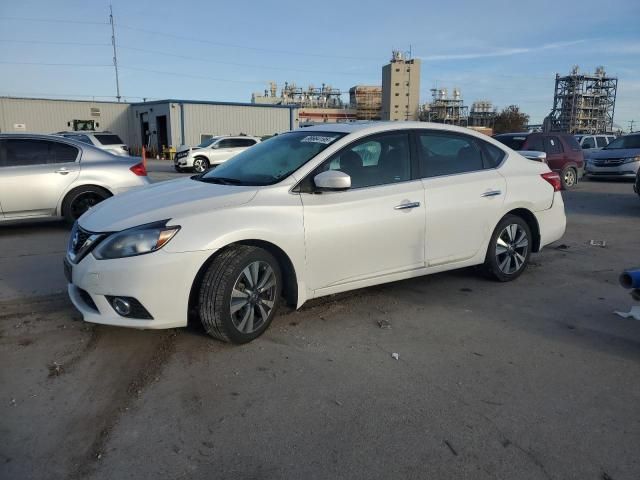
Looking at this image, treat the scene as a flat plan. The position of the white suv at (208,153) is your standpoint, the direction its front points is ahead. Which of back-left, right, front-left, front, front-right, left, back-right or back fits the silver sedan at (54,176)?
front-left

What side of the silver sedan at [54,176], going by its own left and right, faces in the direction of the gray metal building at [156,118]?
right

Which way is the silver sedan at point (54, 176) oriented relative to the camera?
to the viewer's left

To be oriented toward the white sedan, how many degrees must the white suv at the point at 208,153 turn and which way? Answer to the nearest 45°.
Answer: approximately 45° to its left

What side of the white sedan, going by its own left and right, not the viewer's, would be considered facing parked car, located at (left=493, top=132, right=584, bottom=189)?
back

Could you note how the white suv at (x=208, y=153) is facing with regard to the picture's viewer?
facing the viewer and to the left of the viewer

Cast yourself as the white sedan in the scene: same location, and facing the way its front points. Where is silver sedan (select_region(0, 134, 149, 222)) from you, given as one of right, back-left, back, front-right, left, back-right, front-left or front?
right

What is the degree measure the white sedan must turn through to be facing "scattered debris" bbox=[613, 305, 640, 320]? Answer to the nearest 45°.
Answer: approximately 135° to its left

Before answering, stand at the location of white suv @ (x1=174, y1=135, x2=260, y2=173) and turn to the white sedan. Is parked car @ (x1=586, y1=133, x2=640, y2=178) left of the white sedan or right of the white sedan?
left
